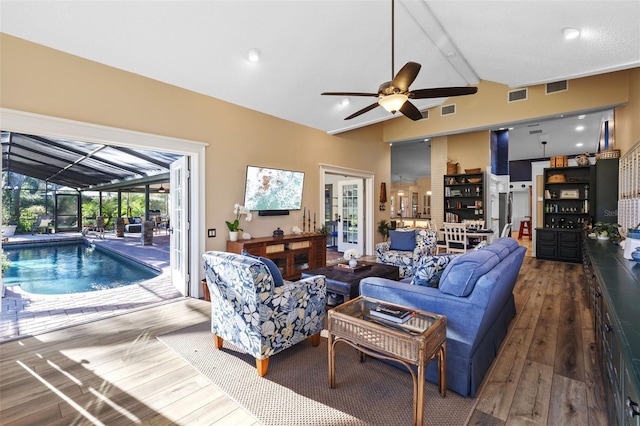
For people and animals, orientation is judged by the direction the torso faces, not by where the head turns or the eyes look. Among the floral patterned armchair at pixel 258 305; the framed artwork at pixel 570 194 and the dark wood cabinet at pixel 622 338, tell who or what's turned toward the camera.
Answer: the framed artwork

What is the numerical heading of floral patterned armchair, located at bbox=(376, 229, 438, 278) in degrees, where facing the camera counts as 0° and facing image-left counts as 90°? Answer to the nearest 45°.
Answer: approximately 45°

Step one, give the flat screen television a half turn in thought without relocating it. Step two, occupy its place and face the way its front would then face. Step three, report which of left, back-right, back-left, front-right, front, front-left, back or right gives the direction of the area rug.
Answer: back-left

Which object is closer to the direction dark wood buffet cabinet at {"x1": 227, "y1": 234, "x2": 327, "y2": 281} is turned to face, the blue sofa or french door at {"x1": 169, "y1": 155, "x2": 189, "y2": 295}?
the blue sofa

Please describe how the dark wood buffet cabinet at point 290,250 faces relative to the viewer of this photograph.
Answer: facing the viewer and to the right of the viewer

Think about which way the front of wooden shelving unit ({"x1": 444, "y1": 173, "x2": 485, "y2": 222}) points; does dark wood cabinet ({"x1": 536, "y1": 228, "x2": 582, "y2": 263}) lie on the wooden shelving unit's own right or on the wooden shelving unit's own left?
on the wooden shelving unit's own left

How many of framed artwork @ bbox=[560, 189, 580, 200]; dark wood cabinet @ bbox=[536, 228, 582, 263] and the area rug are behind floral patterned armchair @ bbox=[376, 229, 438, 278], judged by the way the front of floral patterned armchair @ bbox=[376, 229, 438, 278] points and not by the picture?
2

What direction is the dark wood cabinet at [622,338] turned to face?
to the viewer's left

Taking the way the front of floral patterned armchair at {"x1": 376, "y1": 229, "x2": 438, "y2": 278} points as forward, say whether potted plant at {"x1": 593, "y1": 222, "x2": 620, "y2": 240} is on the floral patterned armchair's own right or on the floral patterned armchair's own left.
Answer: on the floral patterned armchair's own left
